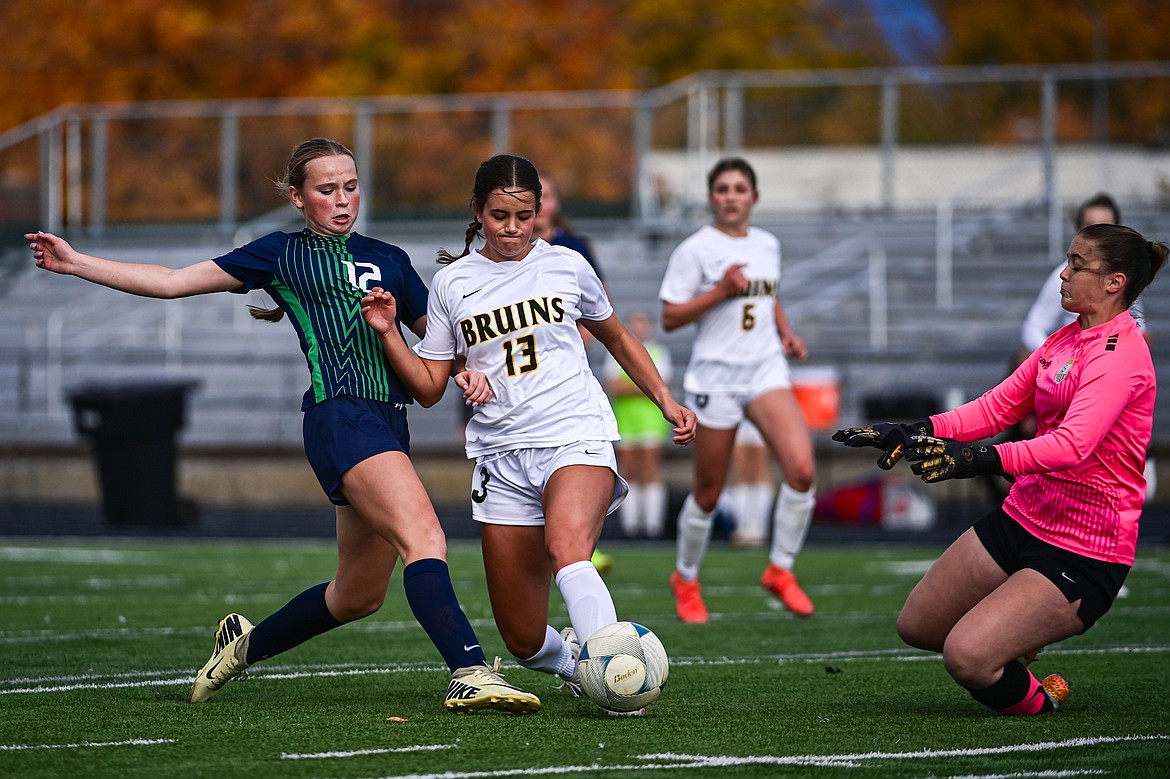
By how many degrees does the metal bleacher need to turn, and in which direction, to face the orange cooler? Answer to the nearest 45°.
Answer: approximately 45° to its left

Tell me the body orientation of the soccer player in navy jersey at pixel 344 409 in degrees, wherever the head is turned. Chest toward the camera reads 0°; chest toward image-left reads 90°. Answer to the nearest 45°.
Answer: approximately 315°

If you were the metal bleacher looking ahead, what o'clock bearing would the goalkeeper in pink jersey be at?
The goalkeeper in pink jersey is roughly at 12 o'clock from the metal bleacher.

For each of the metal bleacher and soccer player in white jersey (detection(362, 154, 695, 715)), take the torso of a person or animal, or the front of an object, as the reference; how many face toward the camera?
2

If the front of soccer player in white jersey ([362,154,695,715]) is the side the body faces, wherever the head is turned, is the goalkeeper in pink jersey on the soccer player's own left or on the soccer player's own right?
on the soccer player's own left

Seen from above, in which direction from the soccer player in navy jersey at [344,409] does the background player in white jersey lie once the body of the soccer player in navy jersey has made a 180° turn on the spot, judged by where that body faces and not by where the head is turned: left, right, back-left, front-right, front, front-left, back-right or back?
right

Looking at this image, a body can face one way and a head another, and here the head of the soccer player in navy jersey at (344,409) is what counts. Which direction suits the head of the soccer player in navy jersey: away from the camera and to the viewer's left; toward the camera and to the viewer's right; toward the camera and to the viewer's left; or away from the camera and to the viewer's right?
toward the camera and to the viewer's right

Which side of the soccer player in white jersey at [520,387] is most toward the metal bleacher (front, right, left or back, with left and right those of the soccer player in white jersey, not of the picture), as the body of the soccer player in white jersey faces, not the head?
back

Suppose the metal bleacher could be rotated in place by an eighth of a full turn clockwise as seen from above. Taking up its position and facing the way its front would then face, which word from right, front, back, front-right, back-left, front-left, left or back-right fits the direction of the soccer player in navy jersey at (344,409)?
front-left

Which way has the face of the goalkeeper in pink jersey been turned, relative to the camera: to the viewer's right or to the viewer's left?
to the viewer's left

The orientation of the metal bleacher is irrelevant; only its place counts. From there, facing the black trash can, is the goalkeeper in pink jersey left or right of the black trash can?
left

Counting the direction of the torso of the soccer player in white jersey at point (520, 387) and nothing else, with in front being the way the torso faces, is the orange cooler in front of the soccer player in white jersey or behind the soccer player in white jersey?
behind

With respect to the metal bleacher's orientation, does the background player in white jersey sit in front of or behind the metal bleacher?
in front

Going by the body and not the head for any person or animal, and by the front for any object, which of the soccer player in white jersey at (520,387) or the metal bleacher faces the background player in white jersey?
the metal bleacher

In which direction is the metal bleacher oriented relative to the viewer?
toward the camera
